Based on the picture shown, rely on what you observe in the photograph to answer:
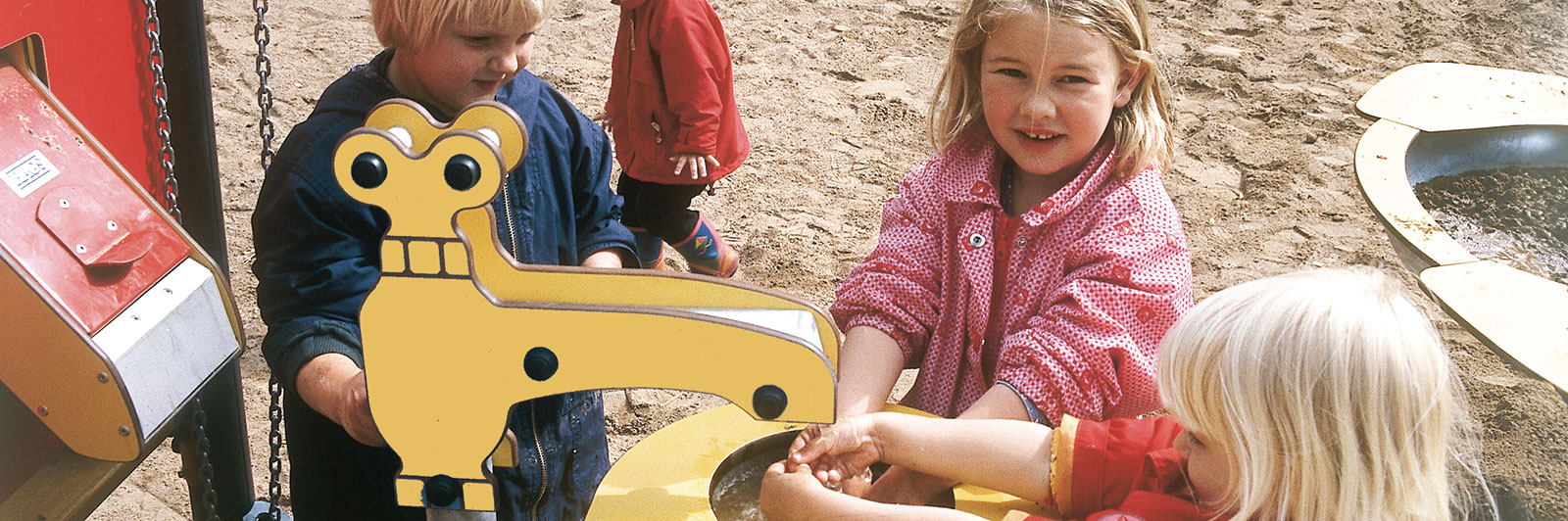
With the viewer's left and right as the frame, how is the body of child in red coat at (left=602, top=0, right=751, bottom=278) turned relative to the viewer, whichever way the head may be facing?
facing the viewer and to the left of the viewer

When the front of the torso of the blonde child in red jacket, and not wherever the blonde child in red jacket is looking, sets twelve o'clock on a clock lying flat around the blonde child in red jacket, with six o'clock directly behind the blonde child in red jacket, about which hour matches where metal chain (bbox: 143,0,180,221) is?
The metal chain is roughly at 12 o'clock from the blonde child in red jacket.

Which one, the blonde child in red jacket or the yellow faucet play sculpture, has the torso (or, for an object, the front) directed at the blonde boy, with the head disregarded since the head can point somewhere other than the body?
the blonde child in red jacket

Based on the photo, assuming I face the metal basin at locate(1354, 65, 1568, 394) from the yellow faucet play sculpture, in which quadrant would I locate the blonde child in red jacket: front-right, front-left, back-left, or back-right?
front-right

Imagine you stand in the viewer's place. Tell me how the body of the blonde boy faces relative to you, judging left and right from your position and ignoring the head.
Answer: facing the viewer and to the right of the viewer

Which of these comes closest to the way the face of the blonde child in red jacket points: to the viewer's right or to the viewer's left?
to the viewer's left

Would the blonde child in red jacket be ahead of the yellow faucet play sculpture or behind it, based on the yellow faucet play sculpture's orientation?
ahead

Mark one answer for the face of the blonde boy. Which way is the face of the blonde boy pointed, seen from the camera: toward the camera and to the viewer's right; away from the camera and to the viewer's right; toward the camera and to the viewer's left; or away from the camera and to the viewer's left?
toward the camera and to the viewer's right

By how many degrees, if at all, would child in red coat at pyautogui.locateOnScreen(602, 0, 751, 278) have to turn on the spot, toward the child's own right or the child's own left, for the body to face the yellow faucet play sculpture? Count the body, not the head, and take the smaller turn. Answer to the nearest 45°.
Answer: approximately 45° to the child's own left

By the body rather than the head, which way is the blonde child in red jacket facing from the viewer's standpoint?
to the viewer's left
